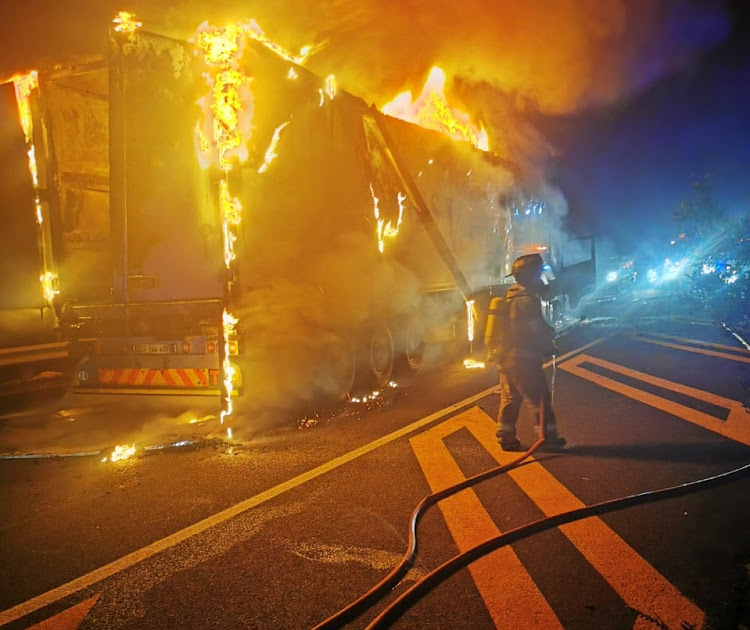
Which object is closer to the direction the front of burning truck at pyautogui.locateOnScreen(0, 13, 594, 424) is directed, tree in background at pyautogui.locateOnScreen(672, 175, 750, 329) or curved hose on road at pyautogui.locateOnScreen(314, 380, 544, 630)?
the tree in background

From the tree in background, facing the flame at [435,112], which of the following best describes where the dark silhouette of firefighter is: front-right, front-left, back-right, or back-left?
front-left

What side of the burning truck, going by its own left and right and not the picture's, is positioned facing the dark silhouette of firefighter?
right

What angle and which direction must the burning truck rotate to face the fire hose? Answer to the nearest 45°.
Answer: approximately 90° to its right

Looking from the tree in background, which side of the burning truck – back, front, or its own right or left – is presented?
front

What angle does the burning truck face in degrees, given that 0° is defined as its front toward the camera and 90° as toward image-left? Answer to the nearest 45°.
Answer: approximately 225°

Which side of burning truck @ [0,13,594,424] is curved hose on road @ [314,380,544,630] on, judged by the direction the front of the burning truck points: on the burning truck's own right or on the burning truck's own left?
on the burning truck's own right
